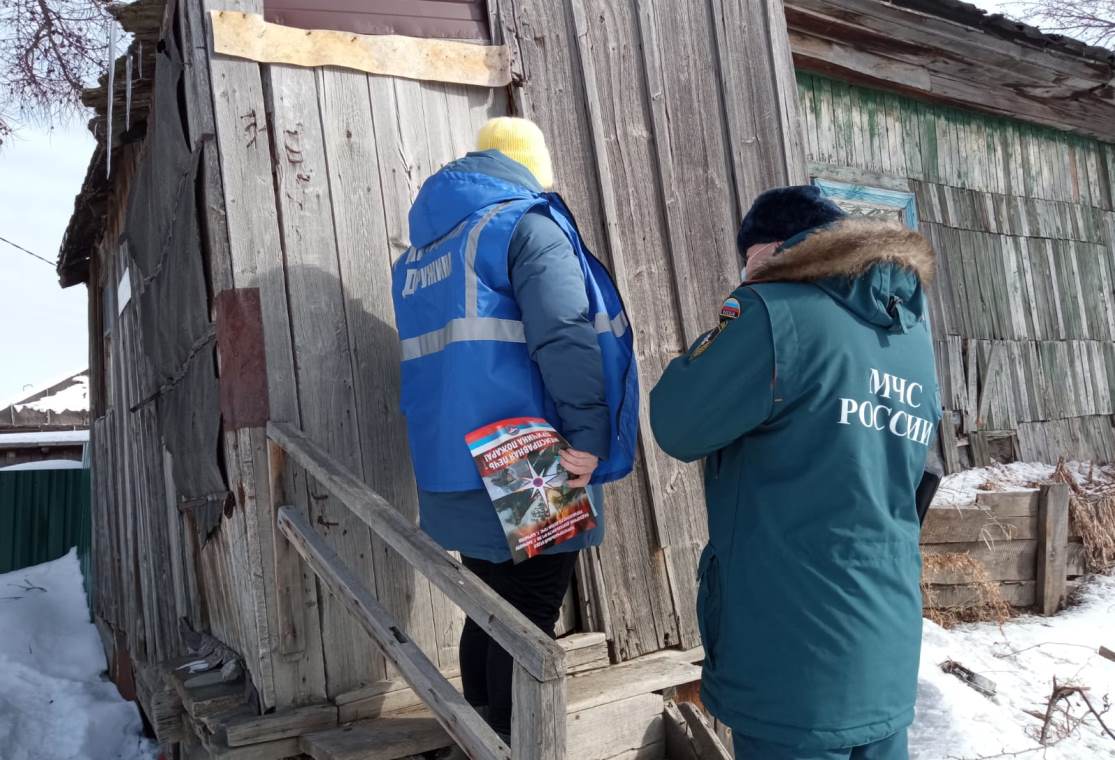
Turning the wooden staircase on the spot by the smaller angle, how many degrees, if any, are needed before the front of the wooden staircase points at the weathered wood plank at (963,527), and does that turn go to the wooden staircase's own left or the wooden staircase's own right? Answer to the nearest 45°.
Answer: approximately 90° to the wooden staircase's own left

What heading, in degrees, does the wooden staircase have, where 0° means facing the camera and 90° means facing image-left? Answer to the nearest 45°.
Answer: approximately 315°

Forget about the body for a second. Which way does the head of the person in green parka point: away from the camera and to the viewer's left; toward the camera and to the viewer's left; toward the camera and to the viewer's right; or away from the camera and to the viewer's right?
away from the camera and to the viewer's left

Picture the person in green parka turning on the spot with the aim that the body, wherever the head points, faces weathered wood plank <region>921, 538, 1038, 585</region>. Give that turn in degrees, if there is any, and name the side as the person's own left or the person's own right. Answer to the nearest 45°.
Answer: approximately 45° to the person's own right

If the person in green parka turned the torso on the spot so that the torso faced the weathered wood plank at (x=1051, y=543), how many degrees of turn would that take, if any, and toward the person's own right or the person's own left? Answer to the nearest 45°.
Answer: approximately 45° to the person's own right

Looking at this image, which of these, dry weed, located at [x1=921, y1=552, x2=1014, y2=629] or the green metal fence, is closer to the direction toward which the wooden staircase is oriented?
the dry weed

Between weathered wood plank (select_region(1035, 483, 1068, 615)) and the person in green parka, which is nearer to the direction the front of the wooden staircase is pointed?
the person in green parka

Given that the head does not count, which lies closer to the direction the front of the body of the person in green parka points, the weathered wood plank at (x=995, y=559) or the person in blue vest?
the person in blue vest

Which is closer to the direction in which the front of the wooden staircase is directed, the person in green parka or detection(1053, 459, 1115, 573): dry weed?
the person in green parka

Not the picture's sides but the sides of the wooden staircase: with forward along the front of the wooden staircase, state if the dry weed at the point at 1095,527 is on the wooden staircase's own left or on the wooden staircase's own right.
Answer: on the wooden staircase's own left

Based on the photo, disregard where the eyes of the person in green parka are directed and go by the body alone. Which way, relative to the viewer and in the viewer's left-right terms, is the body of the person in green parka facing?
facing away from the viewer and to the left of the viewer
